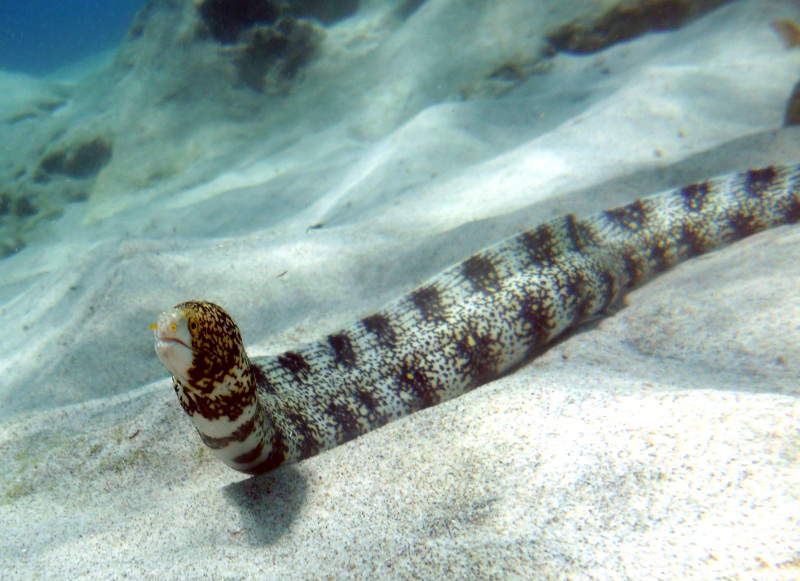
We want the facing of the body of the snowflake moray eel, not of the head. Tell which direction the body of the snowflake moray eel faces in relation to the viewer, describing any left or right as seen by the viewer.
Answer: facing the viewer and to the left of the viewer
